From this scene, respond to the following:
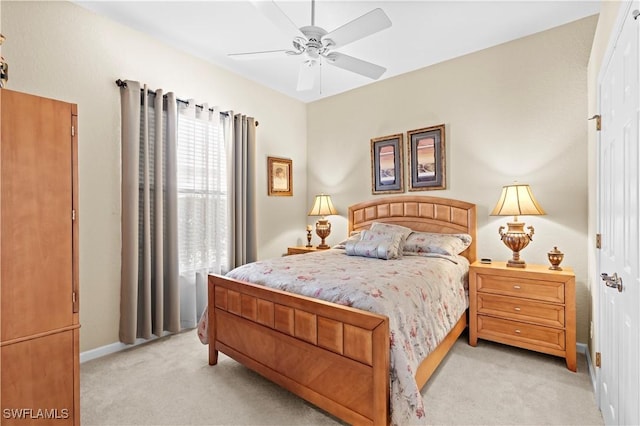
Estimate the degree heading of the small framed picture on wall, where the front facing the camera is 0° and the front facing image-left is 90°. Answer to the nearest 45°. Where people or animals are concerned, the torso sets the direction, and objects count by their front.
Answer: approximately 315°

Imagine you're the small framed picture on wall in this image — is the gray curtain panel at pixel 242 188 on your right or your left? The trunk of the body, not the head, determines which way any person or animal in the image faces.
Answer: on your right

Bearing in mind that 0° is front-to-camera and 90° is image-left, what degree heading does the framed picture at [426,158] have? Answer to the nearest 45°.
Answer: approximately 45°

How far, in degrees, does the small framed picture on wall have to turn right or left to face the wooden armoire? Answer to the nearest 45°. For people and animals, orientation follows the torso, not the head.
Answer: approximately 90° to its right

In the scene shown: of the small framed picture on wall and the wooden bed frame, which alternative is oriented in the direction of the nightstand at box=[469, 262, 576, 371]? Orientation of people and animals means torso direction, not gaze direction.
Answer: the small framed picture on wall

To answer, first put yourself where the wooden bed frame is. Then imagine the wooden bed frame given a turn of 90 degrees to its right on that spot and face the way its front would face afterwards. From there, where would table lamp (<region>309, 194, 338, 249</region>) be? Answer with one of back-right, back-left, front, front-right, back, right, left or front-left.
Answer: front-right

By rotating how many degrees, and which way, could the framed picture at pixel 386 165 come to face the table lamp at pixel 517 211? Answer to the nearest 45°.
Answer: approximately 90° to its left

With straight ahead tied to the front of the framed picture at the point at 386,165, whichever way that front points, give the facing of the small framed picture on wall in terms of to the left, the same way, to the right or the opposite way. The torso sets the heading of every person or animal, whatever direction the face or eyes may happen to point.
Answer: to the left

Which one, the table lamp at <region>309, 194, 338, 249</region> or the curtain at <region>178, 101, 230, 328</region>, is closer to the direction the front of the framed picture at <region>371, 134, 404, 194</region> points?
the curtain

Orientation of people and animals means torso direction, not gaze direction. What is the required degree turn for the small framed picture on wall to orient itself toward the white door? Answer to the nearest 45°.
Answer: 0° — it already faces it

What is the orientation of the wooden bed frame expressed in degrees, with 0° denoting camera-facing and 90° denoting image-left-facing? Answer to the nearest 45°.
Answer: approximately 45°

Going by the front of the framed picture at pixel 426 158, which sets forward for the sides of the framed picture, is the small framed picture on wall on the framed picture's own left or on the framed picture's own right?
on the framed picture's own right
